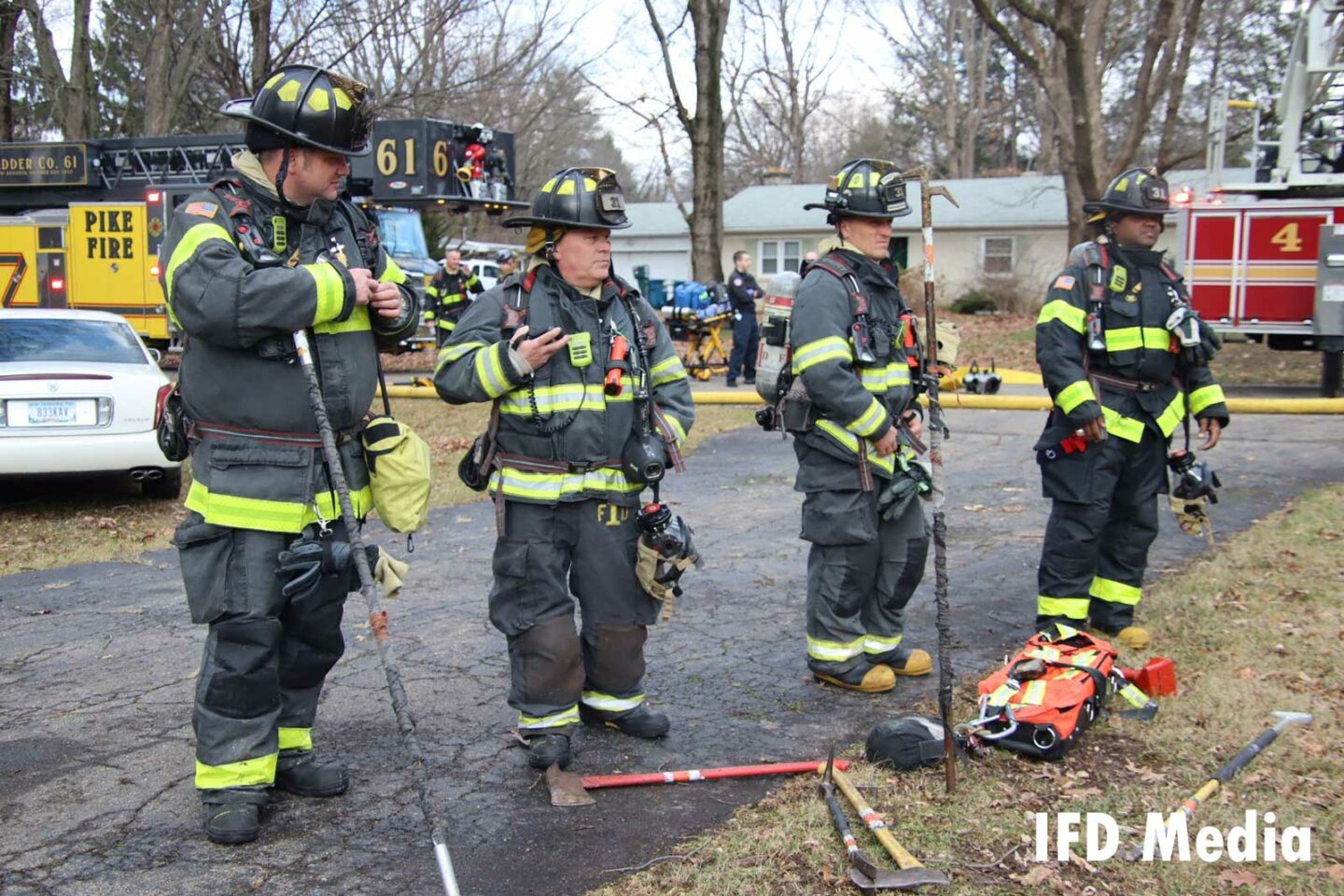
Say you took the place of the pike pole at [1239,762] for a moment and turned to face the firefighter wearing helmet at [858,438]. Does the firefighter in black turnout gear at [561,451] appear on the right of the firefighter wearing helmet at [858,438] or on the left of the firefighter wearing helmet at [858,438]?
left

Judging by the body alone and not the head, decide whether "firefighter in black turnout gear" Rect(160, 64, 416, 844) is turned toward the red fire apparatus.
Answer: no

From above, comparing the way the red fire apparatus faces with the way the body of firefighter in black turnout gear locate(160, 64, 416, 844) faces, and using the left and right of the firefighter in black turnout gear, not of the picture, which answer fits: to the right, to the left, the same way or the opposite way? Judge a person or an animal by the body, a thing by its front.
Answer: the same way

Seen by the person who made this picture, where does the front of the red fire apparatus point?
facing to the right of the viewer

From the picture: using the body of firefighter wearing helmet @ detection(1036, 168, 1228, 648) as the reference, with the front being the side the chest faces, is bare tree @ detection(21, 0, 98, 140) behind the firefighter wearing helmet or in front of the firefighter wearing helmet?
behind

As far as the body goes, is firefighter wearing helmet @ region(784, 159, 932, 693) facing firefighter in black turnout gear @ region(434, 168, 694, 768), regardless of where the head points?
no

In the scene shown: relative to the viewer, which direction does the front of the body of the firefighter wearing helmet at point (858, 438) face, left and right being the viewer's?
facing the viewer and to the right of the viewer

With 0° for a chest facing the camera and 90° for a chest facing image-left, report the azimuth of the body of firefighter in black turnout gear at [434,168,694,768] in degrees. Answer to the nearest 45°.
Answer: approximately 315°

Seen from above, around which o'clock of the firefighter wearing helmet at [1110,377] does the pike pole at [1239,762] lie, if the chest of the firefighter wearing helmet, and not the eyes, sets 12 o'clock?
The pike pole is roughly at 1 o'clock from the firefighter wearing helmet.

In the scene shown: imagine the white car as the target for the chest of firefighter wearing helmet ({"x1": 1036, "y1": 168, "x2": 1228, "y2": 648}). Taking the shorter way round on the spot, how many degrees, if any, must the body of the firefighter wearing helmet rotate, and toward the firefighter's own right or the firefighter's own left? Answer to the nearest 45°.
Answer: approximately 135° to the firefighter's own right

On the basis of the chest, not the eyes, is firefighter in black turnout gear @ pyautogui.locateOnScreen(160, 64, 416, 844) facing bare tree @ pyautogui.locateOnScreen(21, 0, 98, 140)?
no

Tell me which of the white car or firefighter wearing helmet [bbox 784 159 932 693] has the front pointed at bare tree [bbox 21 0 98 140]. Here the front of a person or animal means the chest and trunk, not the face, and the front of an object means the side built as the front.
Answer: the white car

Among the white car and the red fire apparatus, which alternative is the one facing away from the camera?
the white car

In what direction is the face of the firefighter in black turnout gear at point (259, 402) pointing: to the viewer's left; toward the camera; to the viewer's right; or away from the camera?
to the viewer's right

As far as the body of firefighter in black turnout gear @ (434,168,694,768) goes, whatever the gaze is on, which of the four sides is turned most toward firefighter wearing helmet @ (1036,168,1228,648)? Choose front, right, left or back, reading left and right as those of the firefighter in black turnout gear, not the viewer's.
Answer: left

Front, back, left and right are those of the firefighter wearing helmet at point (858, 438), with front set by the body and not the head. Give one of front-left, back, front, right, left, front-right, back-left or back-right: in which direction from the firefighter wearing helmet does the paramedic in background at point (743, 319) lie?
back-left

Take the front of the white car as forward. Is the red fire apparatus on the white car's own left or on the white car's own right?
on the white car's own right

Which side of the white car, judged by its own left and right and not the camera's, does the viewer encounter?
back

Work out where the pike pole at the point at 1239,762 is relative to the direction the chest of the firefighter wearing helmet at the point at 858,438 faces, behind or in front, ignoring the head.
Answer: in front

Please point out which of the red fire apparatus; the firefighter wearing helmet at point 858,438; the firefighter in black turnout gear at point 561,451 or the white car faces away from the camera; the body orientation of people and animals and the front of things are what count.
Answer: the white car
